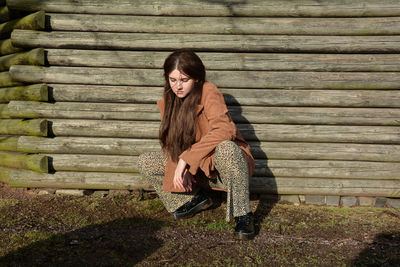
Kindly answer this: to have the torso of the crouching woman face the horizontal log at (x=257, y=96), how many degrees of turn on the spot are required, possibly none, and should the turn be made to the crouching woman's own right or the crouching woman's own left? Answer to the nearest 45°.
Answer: approximately 180°

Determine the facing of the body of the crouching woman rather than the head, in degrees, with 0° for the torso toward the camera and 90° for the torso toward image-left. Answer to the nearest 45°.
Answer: approximately 45°

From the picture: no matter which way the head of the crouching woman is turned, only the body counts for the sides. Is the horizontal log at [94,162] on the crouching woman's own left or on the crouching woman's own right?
on the crouching woman's own right

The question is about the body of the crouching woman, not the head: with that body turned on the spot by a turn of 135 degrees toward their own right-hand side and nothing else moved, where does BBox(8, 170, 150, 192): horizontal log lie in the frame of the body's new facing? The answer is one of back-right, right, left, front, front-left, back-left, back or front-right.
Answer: front-left

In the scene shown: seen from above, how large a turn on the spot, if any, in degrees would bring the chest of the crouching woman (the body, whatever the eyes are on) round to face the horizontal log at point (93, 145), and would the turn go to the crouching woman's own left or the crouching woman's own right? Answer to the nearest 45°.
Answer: approximately 90° to the crouching woman's own right

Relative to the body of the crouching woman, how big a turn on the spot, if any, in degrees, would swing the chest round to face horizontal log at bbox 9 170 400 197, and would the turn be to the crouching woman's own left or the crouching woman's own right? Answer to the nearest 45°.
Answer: approximately 180°
